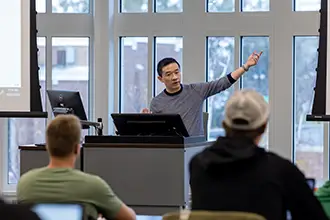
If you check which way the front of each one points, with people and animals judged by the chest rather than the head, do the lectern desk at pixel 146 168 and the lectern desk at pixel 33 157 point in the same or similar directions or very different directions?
same or similar directions

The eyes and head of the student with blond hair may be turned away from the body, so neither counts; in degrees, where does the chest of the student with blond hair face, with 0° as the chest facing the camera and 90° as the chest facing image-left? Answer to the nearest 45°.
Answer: approximately 180°

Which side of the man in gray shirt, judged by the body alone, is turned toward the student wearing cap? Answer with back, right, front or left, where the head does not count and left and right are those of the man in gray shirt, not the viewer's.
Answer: front

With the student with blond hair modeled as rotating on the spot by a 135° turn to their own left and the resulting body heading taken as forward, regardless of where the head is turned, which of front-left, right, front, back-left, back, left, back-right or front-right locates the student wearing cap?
left

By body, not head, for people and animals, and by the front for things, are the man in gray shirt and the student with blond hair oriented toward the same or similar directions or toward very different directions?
very different directions

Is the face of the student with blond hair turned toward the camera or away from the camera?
away from the camera

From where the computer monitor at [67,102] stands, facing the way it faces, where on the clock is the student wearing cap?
The student wearing cap is roughly at 4 o'clock from the computer monitor.

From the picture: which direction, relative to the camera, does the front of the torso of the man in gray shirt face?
toward the camera

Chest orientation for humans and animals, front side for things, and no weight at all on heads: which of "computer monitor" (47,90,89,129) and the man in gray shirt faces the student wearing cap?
the man in gray shirt

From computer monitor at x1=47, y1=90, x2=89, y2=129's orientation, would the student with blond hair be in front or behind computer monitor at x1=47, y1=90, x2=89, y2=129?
behind

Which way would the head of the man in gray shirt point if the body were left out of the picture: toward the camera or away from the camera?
toward the camera

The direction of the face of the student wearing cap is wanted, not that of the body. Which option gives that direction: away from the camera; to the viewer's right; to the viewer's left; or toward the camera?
away from the camera
